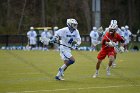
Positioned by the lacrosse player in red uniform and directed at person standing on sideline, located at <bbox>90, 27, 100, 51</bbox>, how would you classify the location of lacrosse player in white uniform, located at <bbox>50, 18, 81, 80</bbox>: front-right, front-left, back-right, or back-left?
back-left

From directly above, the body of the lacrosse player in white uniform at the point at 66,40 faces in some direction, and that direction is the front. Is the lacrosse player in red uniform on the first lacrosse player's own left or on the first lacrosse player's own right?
on the first lacrosse player's own left

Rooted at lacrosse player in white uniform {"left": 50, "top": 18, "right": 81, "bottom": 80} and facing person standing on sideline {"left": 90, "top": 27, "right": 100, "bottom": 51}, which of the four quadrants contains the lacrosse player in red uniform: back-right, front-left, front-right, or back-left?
front-right

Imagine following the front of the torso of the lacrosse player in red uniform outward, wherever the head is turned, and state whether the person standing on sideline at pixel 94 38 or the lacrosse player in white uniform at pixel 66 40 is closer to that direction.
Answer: the lacrosse player in white uniform

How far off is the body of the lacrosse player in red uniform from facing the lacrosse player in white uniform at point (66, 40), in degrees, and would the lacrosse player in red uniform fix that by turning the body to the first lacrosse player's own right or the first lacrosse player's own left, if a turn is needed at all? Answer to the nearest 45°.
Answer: approximately 45° to the first lacrosse player's own right
